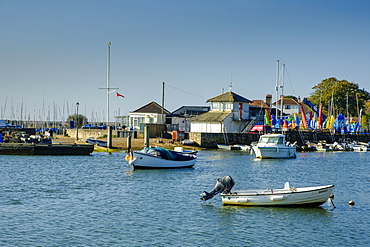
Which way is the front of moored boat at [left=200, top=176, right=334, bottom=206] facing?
to the viewer's right
